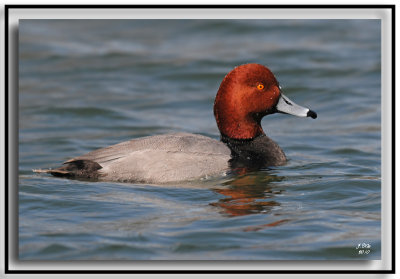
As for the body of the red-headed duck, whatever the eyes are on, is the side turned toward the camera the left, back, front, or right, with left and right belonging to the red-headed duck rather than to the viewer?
right
